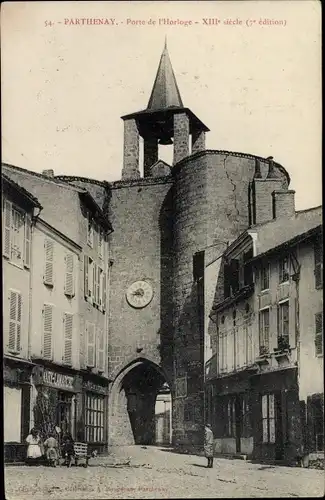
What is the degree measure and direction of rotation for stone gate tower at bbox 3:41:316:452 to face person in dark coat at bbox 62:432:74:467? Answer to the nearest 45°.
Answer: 0° — it already faces them

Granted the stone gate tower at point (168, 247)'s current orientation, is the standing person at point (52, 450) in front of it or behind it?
in front

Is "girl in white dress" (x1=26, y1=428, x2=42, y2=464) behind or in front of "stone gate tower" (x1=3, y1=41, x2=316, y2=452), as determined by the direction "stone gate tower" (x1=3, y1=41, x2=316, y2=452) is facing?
in front

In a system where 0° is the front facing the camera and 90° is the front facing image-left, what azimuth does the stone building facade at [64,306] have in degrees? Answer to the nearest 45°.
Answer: approximately 315°
